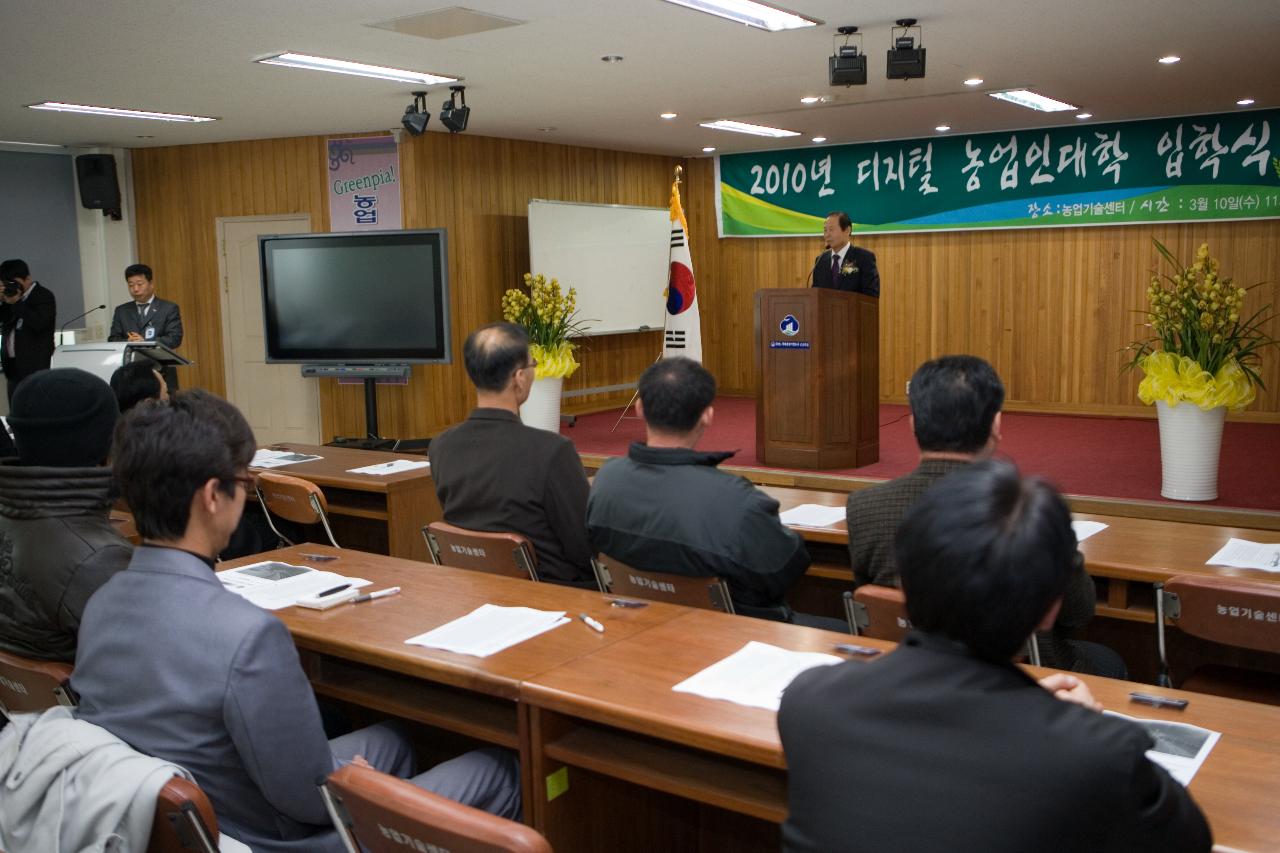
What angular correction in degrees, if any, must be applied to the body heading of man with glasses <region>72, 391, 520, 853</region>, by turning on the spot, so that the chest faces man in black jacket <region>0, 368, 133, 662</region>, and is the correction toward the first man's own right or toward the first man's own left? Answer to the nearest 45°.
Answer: approximately 90° to the first man's own left

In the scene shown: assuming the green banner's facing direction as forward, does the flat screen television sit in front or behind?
in front

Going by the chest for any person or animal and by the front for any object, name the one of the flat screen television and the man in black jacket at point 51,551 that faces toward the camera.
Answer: the flat screen television

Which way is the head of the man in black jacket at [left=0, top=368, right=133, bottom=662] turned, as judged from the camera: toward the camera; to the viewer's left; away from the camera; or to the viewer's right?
away from the camera

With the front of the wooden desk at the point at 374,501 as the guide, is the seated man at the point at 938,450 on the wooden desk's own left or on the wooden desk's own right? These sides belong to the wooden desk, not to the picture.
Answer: on the wooden desk's own left

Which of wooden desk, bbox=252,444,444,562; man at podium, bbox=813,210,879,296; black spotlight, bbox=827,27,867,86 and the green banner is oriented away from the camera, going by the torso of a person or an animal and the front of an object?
the black spotlight

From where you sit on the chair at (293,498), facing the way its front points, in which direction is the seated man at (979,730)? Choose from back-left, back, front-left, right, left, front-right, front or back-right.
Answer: back-right

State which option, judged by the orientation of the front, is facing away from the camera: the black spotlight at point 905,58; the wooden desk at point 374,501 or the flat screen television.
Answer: the black spotlight

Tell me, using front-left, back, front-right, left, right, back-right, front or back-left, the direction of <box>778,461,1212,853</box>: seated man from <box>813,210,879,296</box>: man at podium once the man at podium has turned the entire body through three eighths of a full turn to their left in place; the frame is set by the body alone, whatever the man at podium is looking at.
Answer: right

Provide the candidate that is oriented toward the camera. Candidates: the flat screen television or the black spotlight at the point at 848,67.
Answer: the flat screen television

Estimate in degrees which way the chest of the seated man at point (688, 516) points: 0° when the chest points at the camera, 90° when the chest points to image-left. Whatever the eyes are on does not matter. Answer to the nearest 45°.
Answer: approximately 225°

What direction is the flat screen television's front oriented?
toward the camera

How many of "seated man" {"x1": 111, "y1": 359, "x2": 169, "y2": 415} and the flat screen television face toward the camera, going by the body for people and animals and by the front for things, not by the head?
1

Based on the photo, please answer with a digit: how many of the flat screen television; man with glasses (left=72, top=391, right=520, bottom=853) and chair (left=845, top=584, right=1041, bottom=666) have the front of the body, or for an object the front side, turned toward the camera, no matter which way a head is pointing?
1

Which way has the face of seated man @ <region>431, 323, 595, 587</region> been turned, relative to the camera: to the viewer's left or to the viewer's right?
to the viewer's right

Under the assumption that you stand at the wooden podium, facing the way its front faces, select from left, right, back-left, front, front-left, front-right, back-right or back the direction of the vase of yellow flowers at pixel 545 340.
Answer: right

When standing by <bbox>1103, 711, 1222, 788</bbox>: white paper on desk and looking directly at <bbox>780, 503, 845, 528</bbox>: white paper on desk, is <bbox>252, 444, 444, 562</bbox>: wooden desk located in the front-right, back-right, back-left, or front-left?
front-left

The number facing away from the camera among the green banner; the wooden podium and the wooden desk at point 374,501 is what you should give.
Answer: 0

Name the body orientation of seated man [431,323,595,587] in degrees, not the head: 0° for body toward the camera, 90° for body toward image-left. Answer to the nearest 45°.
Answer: approximately 225°

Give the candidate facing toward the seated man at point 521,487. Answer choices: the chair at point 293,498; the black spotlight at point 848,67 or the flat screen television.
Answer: the flat screen television

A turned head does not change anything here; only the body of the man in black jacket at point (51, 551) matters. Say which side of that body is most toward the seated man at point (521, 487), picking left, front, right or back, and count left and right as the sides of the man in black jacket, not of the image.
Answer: front

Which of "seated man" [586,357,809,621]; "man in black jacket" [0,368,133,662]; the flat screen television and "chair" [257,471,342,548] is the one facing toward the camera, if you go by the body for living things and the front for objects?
the flat screen television

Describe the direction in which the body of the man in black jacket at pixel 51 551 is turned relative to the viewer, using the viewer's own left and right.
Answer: facing away from the viewer and to the right of the viewer
